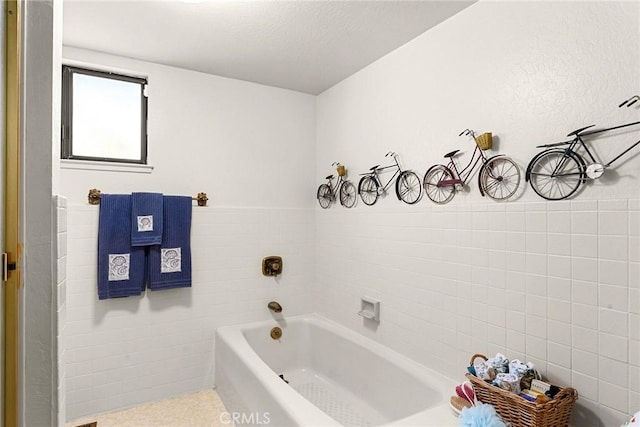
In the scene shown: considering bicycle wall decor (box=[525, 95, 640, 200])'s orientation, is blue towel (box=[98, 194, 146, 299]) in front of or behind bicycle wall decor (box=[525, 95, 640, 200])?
behind

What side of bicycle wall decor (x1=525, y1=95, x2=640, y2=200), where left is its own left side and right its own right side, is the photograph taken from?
right

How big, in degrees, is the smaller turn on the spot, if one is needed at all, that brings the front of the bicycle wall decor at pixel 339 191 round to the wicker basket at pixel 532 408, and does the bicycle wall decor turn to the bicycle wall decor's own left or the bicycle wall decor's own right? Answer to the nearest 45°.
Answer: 0° — it already faces it

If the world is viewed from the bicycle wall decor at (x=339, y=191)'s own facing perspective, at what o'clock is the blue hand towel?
The blue hand towel is roughly at 4 o'clock from the bicycle wall decor.

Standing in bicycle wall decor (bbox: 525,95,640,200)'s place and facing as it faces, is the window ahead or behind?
behind
